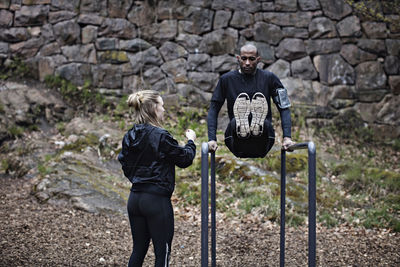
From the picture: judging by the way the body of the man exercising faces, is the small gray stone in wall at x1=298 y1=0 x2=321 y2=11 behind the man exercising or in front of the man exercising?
behind

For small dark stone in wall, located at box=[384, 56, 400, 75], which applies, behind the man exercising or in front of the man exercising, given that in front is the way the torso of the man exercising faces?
behind

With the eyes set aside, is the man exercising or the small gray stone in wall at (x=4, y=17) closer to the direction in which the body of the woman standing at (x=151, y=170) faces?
the man exercising

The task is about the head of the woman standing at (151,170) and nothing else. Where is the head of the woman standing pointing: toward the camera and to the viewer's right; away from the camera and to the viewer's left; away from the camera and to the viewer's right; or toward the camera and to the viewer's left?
away from the camera and to the viewer's right

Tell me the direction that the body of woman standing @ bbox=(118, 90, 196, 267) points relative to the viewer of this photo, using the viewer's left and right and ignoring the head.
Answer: facing away from the viewer and to the right of the viewer

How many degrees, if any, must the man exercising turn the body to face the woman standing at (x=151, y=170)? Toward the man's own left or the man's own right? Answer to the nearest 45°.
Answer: approximately 45° to the man's own right

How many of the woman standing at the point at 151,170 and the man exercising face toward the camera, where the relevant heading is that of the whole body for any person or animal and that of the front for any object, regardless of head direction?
1

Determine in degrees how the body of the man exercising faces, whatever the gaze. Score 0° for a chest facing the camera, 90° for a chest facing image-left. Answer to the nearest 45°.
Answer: approximately 0°

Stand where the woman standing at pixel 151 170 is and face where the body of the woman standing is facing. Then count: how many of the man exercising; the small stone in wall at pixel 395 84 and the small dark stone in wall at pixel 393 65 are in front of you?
3

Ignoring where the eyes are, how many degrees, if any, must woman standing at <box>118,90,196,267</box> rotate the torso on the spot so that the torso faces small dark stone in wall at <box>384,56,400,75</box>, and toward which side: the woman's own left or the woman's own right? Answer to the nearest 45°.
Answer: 0° — they already face it
